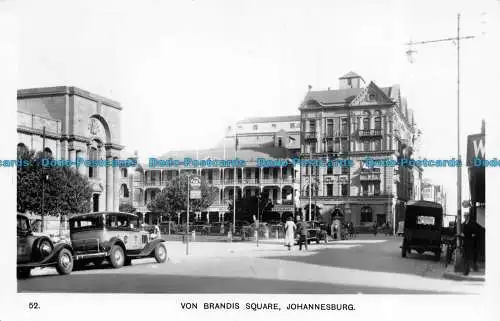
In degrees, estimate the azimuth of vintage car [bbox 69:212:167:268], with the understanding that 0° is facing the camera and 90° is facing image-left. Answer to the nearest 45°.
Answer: approximately 225°

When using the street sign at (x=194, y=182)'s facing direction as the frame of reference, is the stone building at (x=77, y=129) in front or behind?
behind

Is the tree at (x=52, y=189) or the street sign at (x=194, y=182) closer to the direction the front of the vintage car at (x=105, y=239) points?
the street sign

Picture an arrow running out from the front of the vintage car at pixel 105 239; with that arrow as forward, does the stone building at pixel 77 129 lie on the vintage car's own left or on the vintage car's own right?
on the vintage car's own left
